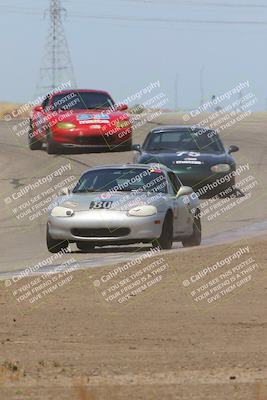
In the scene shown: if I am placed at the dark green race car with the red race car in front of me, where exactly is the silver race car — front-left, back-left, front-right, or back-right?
back-left

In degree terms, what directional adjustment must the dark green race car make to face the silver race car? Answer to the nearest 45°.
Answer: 0° — it already faces it

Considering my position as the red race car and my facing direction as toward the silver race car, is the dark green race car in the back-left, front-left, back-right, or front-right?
front-left

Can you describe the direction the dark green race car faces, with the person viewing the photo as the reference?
facing the viewer

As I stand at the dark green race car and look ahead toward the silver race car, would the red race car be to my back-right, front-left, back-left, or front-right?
back-right

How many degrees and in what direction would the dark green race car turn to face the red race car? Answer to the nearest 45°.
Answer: approximately 135° to its right

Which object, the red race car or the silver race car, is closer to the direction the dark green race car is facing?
the silver race car

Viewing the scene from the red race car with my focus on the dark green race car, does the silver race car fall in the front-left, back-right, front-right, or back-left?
front-right
